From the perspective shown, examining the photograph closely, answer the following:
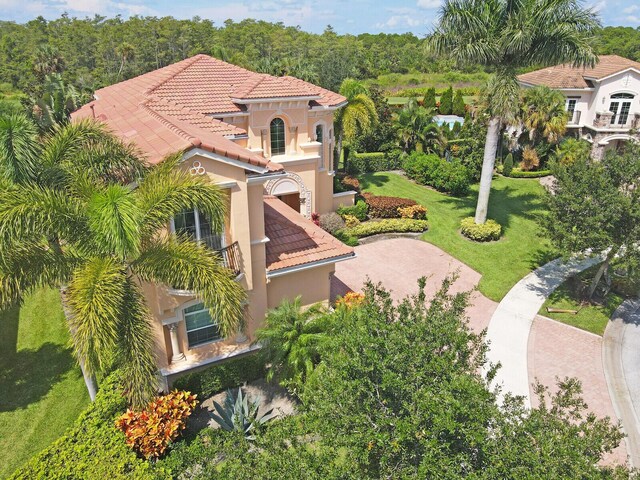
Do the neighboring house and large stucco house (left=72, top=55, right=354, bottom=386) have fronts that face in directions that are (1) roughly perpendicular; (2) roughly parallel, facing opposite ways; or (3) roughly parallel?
roughly perpendicular

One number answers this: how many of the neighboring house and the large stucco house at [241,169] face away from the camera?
0

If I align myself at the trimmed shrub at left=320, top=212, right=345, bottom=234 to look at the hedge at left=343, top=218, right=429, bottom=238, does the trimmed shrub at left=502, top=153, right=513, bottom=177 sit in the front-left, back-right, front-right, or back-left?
front-left

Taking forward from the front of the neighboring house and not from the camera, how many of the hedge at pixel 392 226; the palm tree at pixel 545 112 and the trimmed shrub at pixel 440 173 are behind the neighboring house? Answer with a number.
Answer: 0

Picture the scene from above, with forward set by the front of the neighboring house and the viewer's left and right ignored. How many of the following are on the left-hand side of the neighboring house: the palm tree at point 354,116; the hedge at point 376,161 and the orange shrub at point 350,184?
0

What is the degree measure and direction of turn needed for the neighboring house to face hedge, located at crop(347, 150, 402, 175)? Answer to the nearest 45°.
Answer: approximately 45° to its right

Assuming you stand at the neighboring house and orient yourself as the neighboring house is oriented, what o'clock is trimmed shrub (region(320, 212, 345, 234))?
The trimmed shrub is roughly at 1 o'clock from the neighboring house.

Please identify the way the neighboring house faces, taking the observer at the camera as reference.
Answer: facing the viewer

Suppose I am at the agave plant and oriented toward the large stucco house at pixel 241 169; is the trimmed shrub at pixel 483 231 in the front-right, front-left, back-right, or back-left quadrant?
front-right

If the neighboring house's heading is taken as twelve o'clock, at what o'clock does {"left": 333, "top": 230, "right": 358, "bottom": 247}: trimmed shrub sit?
The trimmed shrub is roughly at 1 o'clock from the neighboring house.

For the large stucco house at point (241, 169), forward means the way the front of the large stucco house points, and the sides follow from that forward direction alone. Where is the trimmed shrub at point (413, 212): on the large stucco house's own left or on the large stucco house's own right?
on the large stucco house's own left

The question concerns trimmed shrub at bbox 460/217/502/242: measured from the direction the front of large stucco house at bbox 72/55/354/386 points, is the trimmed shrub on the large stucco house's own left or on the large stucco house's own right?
on the large stucco house's own left

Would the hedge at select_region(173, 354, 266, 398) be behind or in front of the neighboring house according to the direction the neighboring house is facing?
in front
